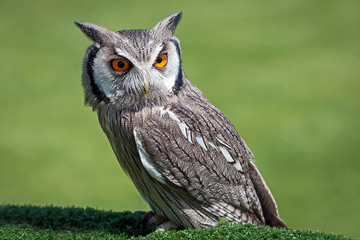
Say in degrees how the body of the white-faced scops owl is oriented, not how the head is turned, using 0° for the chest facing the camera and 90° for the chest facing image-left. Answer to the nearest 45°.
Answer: approximately 90°
